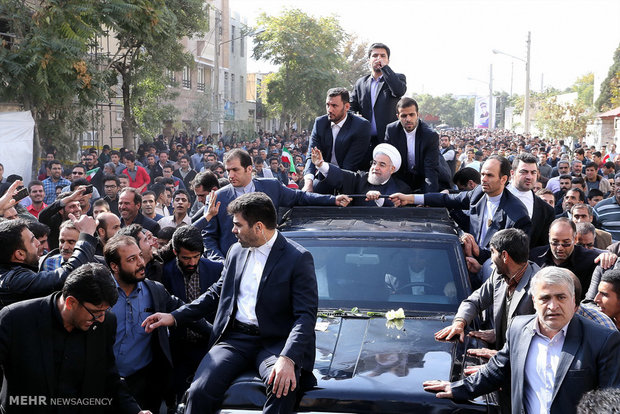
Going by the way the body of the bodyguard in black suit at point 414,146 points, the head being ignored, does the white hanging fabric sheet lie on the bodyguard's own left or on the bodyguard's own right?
on the bodyguard's own right

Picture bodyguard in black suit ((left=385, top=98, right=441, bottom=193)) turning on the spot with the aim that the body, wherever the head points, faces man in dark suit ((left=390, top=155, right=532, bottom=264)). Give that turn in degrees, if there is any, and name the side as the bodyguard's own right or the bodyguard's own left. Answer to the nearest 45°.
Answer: approximately 45° to the bodyguard's own left

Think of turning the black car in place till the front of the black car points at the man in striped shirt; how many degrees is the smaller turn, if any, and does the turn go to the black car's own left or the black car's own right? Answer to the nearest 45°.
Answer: approximately 135° to the black car's own left

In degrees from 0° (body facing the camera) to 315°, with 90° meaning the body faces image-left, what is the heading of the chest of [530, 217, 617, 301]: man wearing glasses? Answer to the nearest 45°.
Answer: approximately 0°

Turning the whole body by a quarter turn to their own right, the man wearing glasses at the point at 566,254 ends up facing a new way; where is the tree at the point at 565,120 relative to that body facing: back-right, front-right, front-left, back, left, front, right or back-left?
right

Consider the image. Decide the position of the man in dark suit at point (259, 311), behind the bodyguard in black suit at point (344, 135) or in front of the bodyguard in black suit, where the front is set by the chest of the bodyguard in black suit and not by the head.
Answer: in front

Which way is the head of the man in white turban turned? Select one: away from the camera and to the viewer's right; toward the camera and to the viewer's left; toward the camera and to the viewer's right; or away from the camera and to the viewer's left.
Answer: toward the camera and to the viewer's left
